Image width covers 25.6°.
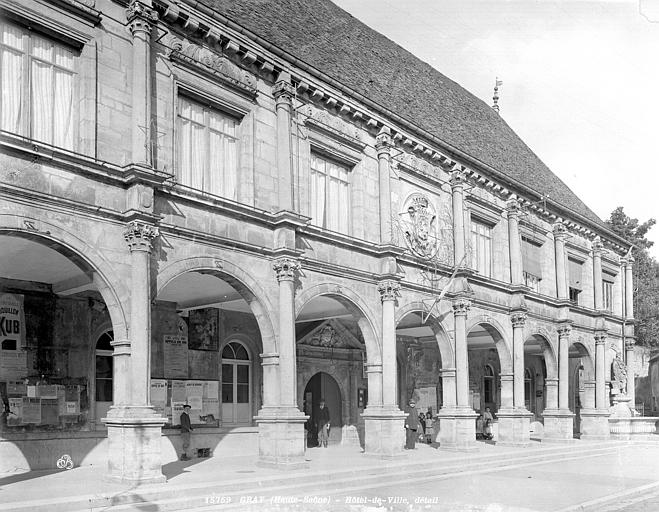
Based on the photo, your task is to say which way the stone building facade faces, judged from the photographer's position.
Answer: facing the viewer and to the right of the viewer

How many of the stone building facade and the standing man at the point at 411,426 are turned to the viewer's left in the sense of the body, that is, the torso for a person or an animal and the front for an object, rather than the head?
0

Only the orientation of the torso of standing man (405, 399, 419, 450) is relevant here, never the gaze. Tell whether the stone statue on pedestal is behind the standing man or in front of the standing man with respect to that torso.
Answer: behind

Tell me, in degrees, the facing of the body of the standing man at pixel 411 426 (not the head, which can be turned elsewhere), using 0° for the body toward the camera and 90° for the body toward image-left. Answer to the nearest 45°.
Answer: approximately 0°
